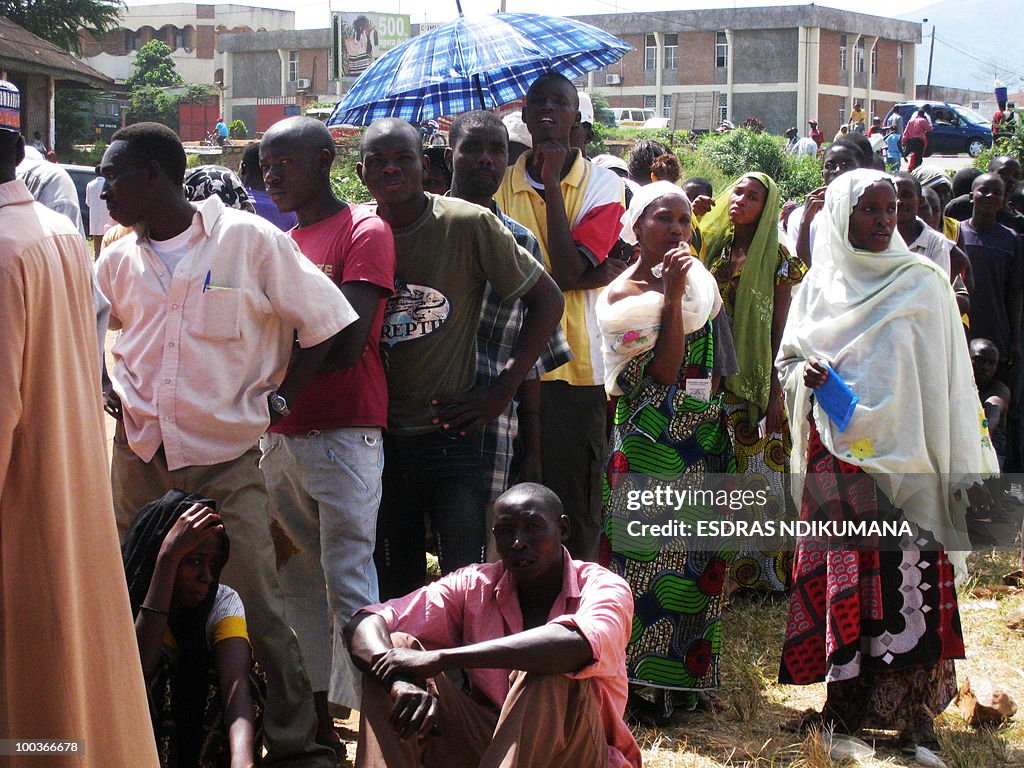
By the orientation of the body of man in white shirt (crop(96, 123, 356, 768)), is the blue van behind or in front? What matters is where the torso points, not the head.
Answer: behind
